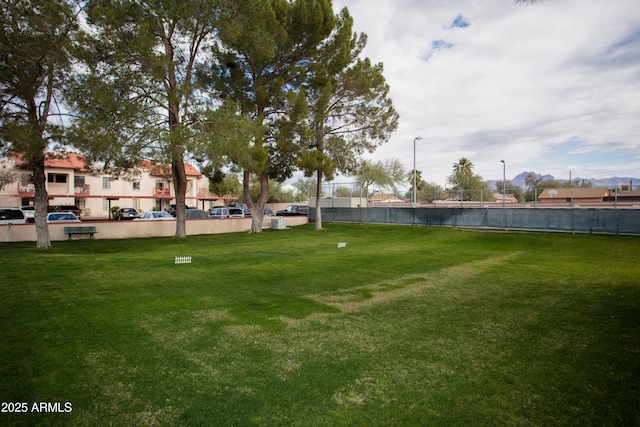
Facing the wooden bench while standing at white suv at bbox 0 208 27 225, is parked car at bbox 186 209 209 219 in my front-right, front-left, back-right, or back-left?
front-left

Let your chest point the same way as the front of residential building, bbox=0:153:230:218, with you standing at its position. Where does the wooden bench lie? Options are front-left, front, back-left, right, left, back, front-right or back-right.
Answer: front

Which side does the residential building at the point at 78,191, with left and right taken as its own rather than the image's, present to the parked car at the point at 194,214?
front

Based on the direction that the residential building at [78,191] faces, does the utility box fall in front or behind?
in front

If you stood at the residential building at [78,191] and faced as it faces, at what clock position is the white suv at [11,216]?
The white suv is roughly at 12 o'clock from the residential building.

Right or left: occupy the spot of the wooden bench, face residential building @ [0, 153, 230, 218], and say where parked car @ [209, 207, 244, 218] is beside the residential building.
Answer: right

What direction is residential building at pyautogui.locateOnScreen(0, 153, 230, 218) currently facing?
toward the camera

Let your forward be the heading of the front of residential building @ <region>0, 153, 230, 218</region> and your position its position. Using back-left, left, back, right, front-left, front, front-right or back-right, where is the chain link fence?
front-left

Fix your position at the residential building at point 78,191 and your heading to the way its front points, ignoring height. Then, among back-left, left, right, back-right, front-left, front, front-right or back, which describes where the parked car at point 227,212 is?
front-left

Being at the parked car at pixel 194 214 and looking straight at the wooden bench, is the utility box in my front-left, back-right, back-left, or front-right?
back-left
